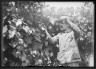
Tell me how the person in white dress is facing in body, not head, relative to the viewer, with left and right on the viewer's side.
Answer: facing the viewer and to the left of the viewer
